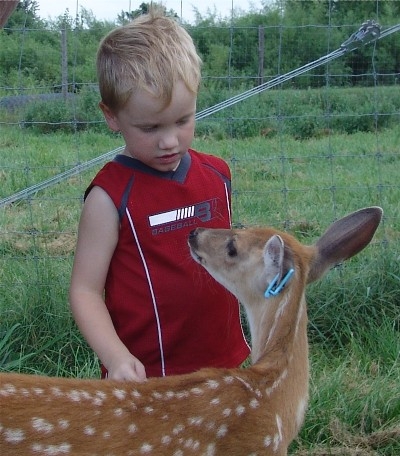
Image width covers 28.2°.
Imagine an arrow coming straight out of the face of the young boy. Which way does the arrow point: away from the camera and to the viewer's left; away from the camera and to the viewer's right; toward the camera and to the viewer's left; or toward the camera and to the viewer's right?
toward the camera and to the viewer's right

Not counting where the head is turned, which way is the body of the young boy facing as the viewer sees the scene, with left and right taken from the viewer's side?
facing the viewer and to the right of the viewer

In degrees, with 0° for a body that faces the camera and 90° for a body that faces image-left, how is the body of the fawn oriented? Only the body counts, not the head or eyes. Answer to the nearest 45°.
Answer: approximately 270°
